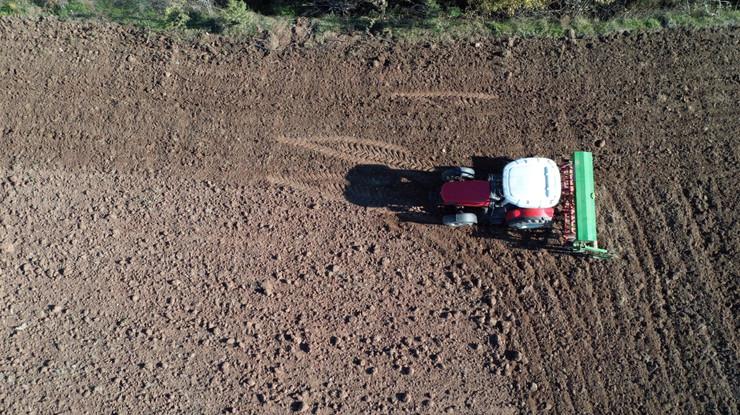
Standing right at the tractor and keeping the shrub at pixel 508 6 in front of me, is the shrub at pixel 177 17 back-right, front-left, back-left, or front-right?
front-left

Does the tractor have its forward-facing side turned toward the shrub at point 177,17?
yes

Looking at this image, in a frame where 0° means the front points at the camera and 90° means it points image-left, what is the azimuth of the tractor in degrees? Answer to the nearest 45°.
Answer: approximately 90°
